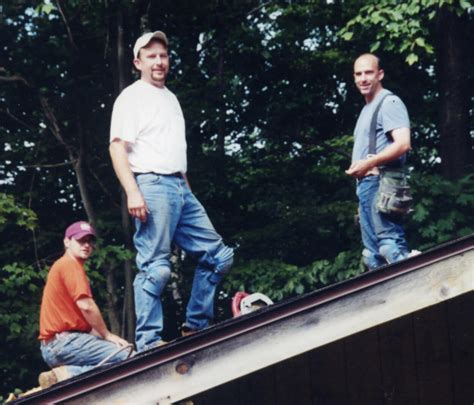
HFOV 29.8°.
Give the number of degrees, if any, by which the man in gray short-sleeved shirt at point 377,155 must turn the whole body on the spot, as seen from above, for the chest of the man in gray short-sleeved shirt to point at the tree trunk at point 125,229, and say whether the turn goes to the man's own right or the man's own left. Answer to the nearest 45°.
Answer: approximately 90° to the man's own right

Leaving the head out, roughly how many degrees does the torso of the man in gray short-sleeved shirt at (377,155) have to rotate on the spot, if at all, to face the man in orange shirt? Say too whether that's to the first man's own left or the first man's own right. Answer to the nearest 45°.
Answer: approximately 45° to the first man's own right

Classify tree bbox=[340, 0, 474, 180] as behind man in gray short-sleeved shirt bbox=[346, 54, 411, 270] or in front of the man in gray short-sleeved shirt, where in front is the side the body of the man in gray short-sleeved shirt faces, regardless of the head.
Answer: behind

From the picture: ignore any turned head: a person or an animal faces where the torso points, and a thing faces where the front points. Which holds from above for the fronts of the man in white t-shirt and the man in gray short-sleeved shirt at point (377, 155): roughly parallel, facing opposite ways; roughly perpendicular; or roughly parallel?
roughly perpendicular

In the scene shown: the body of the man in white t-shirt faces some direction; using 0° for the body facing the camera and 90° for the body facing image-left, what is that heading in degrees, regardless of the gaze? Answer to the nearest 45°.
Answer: approximately 315°

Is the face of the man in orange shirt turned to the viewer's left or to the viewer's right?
to the viewer's right

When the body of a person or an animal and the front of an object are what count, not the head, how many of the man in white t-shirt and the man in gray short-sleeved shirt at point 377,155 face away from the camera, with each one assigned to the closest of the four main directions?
0

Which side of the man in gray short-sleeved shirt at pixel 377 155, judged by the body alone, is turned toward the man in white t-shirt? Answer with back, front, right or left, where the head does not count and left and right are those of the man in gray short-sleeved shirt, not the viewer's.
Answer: front

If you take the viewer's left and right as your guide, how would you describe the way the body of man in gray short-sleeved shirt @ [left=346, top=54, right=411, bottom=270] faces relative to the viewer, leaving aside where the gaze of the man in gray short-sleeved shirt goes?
facing the viewer and to the left of the viewer
